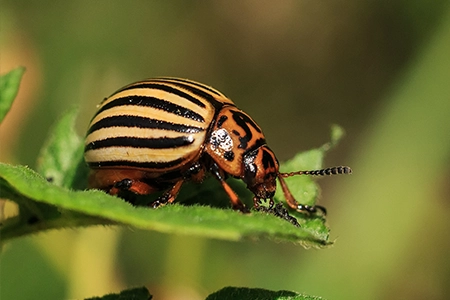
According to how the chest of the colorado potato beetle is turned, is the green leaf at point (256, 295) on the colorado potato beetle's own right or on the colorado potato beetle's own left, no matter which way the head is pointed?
on the colorado potato beetle's own right

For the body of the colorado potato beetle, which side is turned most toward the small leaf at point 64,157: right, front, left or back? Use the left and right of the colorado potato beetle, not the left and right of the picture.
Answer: back

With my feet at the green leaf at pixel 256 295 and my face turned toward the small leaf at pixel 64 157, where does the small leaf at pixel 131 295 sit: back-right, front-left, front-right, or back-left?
front-left

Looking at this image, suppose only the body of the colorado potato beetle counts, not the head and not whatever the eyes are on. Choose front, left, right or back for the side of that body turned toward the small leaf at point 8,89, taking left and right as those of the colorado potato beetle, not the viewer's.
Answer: back

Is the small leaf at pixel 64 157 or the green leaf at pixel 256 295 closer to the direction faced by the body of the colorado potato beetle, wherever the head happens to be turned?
the green leaf

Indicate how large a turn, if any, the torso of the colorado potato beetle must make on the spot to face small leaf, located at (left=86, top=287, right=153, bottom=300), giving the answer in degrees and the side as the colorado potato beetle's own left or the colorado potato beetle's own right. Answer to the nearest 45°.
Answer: approximately 90° to the colorado potato beetle's own right

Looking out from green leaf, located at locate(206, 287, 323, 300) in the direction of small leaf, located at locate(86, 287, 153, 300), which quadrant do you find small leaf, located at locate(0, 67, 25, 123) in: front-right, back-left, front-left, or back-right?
front-right

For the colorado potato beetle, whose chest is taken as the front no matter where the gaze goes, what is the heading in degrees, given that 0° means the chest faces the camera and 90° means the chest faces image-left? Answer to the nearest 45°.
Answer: approximately 270°
